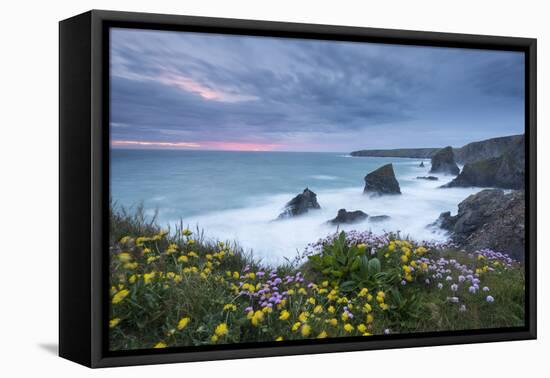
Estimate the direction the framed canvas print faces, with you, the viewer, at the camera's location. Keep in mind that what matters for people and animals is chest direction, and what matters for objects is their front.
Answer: facing the viewer and to the right of the viewer
